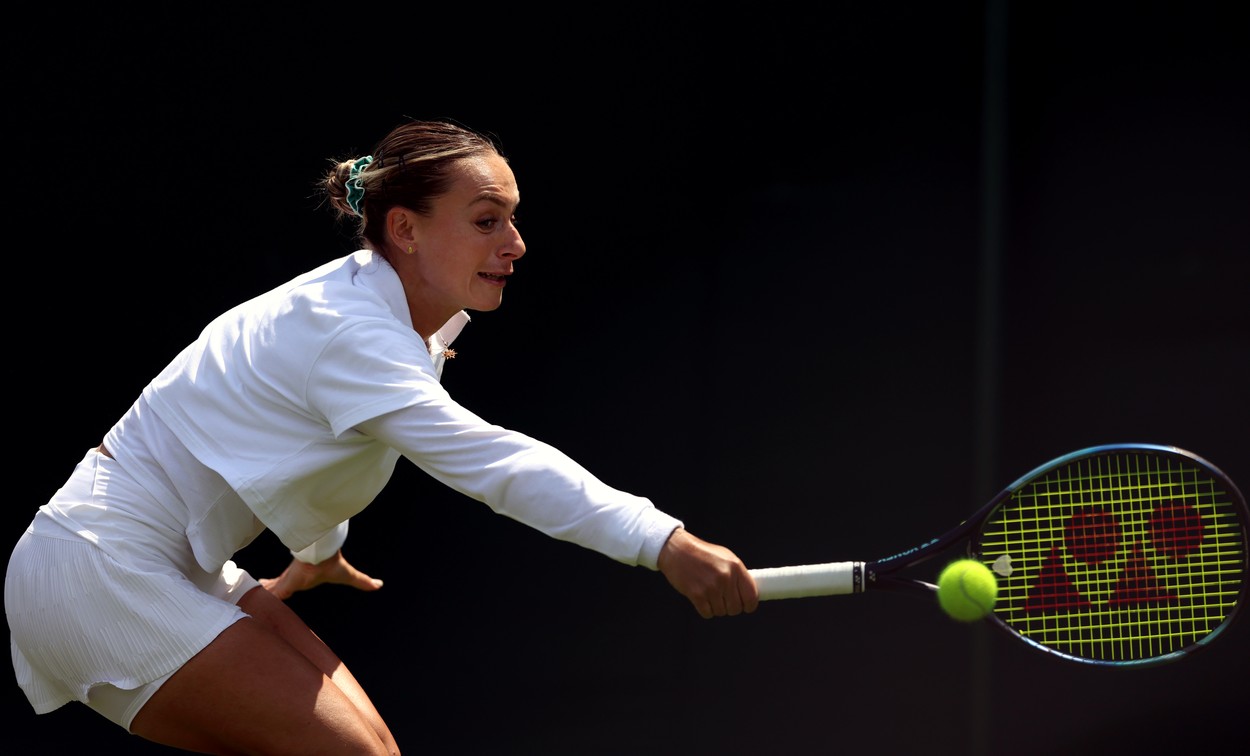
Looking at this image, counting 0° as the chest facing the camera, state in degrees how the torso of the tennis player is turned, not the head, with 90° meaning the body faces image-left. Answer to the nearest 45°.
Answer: approximately 270°

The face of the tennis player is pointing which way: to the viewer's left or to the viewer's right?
to the viewer's right

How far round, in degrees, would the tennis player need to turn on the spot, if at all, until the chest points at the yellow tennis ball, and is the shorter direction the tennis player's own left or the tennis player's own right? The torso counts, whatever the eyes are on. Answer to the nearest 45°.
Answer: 0° — they already face it
